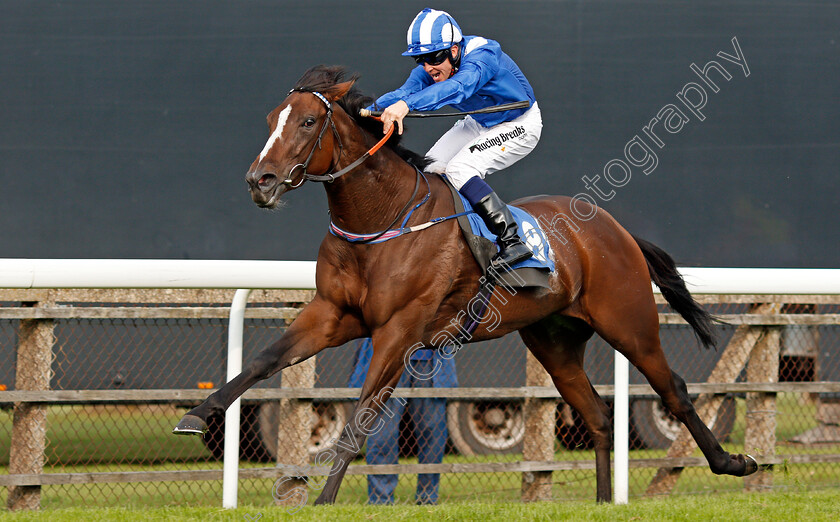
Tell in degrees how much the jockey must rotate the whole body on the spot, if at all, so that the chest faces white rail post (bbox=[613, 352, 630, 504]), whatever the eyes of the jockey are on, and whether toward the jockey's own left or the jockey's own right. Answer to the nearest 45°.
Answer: approximately 180°

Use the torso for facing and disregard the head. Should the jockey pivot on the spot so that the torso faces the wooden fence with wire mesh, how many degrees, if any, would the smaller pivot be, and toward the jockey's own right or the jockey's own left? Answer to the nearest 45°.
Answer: approximately 90° to the jockey's own right

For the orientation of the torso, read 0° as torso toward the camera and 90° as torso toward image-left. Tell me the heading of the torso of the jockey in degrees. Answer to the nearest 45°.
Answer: approximately 45°
